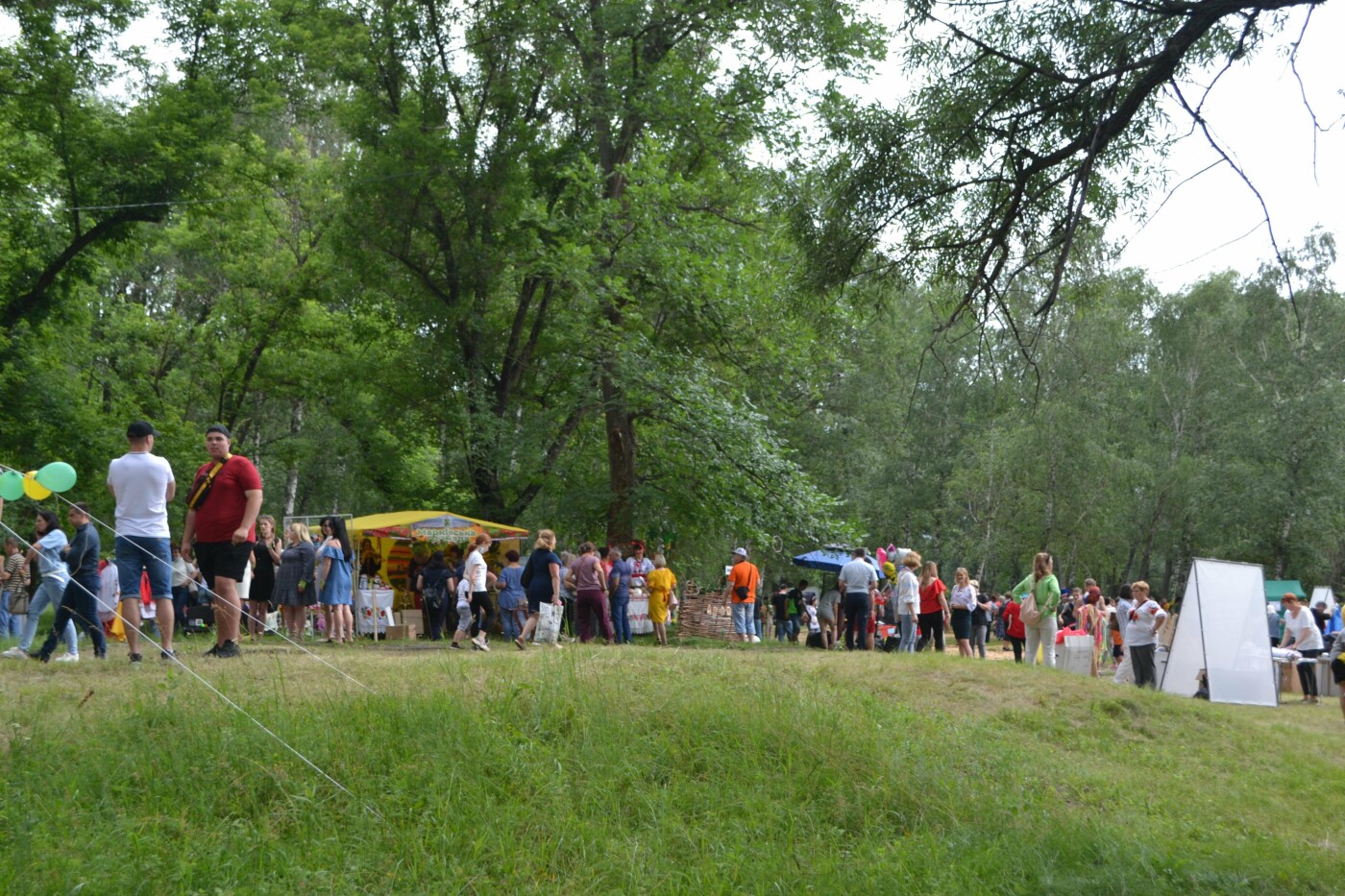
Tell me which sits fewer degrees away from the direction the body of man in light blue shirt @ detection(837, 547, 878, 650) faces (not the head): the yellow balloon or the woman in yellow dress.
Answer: the woman in yellow dress

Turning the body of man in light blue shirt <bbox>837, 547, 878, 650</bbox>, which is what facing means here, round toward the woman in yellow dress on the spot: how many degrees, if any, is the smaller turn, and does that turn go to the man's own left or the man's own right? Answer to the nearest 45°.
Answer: approximately 90° to the man's own left

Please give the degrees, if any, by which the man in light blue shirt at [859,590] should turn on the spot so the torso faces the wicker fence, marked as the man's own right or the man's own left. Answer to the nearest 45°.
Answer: approximately 45° to the man's own left

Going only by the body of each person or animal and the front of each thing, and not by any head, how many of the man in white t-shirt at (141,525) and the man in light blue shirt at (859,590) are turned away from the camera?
2

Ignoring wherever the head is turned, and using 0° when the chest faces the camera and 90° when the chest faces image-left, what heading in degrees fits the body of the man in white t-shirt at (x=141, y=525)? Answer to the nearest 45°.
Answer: approximately 180°

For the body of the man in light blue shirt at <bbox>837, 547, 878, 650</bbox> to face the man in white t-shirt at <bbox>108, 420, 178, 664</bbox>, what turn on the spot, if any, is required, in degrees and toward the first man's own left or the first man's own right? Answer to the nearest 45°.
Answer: approximately 135° to the first man's own left

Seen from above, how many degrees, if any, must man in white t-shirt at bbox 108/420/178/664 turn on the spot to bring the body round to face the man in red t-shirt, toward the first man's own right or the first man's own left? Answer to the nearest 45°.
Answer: approximately 45° to the first man's own right

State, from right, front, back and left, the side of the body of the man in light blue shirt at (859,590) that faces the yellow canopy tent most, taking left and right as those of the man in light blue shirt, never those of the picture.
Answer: left

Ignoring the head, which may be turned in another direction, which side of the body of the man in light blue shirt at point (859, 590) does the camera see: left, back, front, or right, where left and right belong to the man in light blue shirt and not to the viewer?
back

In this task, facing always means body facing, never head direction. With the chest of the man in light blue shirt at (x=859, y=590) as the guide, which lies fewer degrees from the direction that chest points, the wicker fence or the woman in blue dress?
the wicker fence
